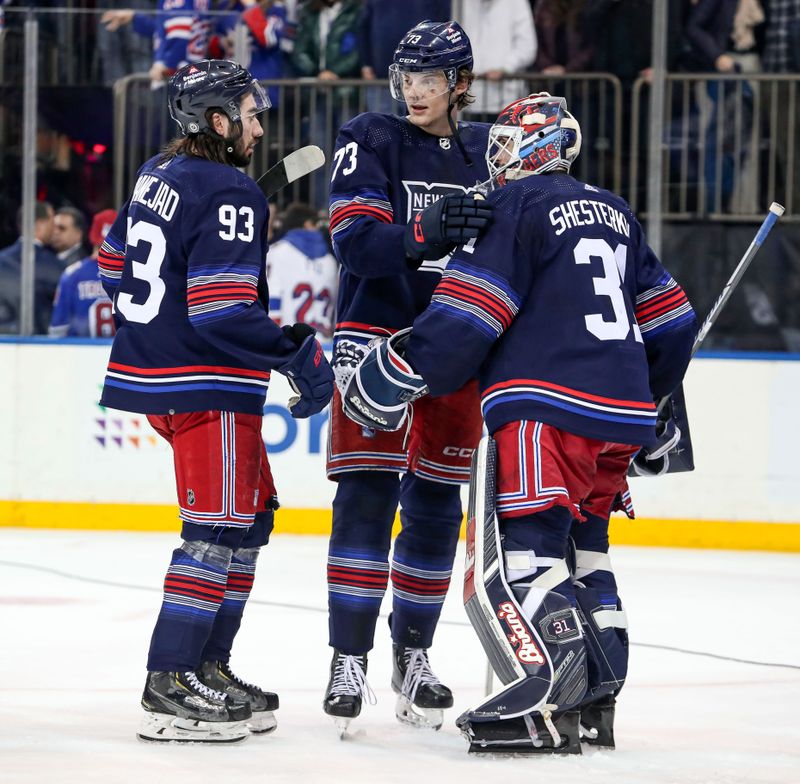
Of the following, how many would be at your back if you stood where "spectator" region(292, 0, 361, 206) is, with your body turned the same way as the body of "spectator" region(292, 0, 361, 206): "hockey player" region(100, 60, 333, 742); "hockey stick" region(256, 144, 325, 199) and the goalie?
0

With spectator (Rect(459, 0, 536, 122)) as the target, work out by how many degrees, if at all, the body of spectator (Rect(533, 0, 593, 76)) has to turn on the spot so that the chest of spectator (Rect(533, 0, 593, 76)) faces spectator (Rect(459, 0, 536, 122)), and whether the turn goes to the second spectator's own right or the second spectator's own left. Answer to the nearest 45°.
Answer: approximately 45° to the second spectator's own right

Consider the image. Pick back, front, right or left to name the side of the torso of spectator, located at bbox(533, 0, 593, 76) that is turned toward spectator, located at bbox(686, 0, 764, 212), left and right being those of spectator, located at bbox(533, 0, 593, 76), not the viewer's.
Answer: left

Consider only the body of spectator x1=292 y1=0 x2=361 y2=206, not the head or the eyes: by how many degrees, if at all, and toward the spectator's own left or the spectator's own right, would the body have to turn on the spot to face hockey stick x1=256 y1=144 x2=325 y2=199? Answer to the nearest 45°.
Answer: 0° — they already face it

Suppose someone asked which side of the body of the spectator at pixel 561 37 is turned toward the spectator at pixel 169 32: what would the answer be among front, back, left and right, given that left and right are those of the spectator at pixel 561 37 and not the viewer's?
right

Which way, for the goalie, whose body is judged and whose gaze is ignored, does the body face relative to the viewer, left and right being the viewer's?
facing away from the viewer and to the left of the viewer

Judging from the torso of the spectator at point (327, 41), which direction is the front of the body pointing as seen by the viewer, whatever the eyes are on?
toward the camera

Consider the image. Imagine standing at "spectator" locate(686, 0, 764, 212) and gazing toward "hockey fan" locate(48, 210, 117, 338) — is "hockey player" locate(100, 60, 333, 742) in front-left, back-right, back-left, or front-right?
front-left

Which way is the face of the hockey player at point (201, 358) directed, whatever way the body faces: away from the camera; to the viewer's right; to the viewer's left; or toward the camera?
to the viewer's right

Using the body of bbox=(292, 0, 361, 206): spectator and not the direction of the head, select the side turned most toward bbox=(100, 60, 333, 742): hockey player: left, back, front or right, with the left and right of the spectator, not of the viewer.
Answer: front

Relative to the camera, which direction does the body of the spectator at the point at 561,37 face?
toward the camera

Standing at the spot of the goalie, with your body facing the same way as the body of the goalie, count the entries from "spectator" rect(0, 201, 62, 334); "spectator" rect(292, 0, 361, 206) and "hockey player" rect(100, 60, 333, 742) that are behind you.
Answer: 0

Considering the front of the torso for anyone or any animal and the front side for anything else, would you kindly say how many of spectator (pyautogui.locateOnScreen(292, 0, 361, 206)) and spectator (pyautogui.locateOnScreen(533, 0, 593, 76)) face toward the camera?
2
